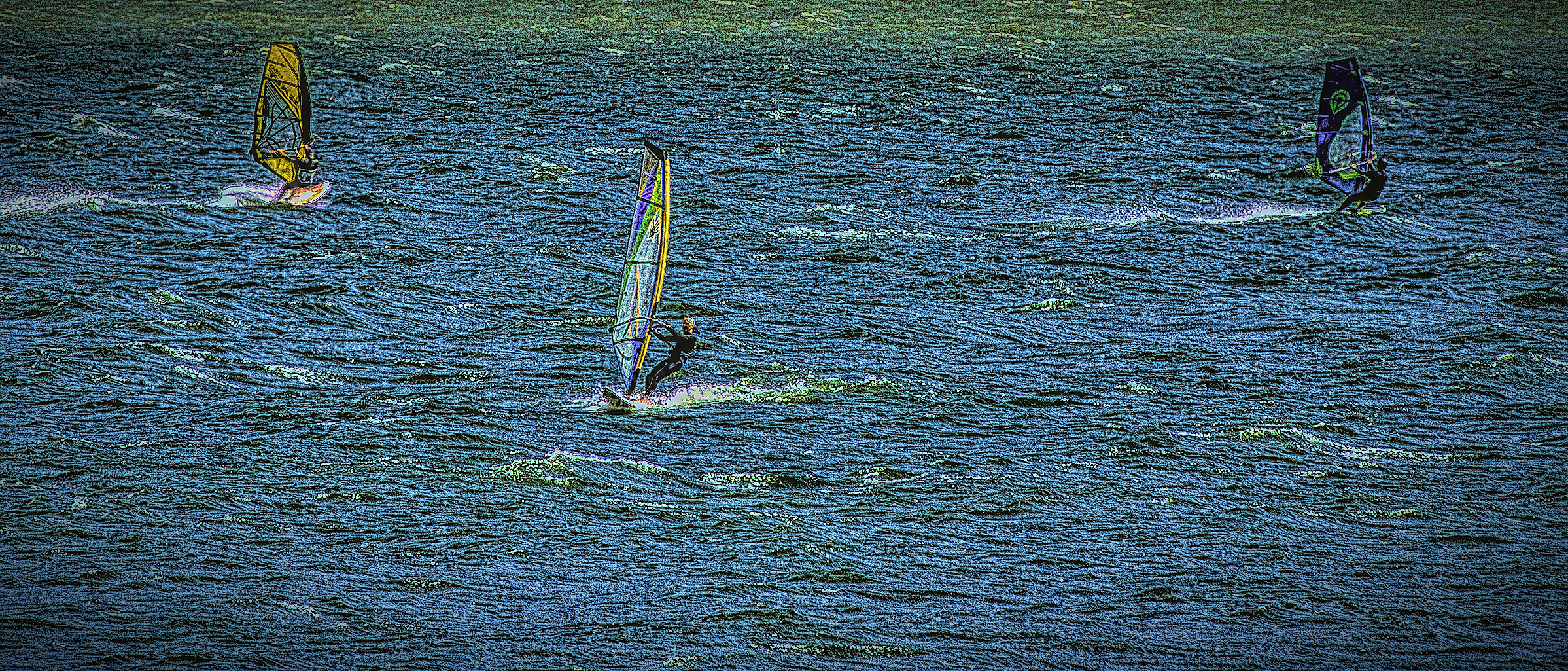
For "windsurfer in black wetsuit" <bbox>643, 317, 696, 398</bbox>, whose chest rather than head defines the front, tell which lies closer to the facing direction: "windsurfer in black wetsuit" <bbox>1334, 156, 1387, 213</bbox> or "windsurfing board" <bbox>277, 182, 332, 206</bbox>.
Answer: the windsurfing board

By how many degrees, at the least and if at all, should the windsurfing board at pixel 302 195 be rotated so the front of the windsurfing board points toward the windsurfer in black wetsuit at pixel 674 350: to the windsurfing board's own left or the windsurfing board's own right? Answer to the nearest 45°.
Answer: approximately 90° to the windsurfing board's own right

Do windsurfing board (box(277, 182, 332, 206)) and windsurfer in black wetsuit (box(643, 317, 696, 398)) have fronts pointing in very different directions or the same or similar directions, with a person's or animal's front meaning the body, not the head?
very different directions

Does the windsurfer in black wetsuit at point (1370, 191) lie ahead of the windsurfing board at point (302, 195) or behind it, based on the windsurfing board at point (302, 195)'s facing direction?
ahead

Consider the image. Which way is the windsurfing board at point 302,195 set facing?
to the viewer's right

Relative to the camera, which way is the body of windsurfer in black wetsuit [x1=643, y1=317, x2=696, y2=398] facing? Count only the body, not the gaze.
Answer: to the viewer's left

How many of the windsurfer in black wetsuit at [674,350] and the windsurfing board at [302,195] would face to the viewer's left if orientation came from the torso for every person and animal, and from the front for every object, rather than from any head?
1
